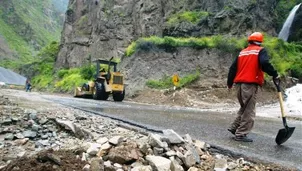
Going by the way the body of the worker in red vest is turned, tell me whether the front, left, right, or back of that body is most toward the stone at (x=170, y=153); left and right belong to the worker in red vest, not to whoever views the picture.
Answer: back

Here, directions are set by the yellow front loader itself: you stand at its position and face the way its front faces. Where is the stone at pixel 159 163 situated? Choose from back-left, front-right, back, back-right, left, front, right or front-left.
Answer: back-left

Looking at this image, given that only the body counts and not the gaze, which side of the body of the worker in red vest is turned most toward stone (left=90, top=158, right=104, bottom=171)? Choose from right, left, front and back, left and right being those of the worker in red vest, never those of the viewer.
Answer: back

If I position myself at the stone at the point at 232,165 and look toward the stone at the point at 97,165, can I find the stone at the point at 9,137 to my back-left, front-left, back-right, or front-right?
front-right
